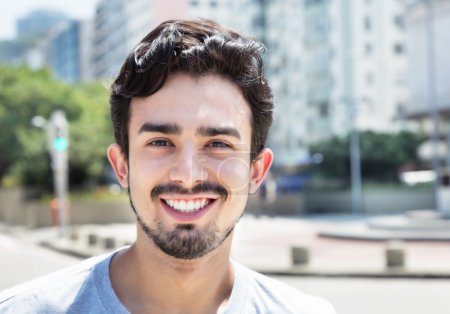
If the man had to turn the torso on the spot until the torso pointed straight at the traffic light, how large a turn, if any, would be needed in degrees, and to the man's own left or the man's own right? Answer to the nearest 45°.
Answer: approximately 180°

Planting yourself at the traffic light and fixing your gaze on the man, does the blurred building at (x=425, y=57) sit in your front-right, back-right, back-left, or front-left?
back-left

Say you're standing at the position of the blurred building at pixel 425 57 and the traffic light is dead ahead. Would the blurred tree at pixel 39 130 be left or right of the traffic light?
right

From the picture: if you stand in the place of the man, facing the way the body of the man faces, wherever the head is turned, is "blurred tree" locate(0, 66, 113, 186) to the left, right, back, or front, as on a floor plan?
back

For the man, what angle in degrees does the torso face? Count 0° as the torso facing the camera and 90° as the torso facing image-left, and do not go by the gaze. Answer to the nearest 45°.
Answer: approximately 0°

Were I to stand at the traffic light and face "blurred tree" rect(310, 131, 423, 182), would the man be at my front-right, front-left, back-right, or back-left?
back-right

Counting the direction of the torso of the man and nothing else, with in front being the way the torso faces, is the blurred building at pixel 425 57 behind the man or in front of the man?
behind

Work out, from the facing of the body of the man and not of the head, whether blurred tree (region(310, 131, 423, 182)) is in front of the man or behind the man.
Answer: behind
